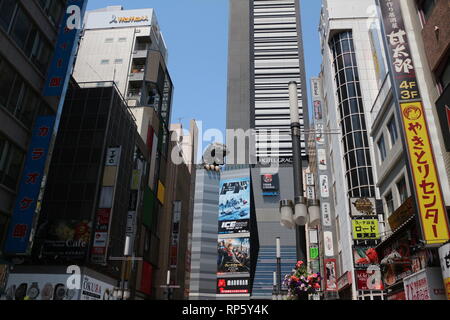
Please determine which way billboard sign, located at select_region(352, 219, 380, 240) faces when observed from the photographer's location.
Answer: facing the viewer

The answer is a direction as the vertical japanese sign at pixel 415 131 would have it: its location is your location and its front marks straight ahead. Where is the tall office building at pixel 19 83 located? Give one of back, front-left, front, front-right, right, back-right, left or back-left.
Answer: right

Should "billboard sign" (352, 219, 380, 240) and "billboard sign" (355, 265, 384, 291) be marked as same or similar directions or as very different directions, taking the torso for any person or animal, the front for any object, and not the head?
same or similar directions

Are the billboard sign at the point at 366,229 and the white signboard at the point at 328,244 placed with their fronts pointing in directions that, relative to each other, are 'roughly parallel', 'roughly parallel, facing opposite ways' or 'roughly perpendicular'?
roughly parallel

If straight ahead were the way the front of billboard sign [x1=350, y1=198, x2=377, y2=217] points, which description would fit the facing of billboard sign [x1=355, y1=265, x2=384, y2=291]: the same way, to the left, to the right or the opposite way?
the same way

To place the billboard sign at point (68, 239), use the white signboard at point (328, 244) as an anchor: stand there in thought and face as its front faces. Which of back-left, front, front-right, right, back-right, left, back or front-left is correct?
front-right

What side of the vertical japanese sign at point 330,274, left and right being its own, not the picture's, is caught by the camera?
front

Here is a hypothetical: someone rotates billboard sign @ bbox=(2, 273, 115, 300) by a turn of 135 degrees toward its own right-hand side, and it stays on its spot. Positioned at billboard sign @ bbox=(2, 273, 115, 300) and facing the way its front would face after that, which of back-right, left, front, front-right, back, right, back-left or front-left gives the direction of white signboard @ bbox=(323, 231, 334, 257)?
back-right

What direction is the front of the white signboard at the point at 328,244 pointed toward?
toward the camera

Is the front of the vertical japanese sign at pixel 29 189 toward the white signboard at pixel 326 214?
no

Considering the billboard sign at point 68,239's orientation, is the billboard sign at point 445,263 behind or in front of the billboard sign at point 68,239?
in front

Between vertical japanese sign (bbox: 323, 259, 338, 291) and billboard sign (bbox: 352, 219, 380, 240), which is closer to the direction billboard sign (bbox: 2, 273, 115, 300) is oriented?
the billboard sign

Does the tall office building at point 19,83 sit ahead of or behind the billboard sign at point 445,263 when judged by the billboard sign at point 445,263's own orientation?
ahead
